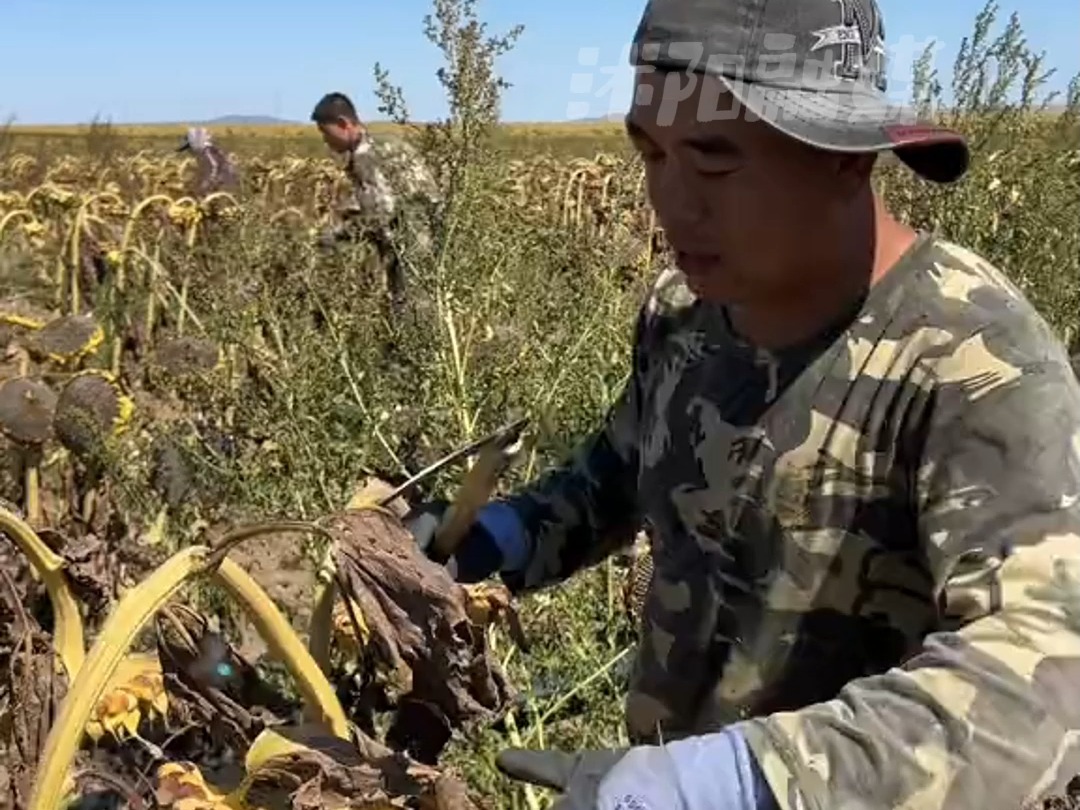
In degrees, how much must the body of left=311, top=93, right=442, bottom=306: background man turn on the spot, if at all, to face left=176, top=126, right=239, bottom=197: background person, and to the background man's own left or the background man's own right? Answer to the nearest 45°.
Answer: approximately 90° to the background man's own right

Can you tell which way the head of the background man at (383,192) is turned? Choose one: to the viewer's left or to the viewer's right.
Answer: to the viewer's left

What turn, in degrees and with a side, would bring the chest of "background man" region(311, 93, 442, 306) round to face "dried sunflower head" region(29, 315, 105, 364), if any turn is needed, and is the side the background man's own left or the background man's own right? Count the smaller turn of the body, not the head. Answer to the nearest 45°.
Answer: approximately 45° to the background man's own left

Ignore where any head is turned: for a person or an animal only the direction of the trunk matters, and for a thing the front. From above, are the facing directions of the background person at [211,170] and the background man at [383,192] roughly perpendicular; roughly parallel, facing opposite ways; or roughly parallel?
roughly parallel

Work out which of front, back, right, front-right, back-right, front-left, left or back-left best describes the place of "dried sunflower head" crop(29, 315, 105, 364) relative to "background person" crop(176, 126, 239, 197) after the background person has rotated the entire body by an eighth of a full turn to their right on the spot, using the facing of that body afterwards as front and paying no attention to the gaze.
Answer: back-left

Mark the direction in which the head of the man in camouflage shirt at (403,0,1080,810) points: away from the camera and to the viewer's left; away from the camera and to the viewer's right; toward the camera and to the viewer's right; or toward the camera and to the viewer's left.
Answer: toward the camera and to the viewer's left

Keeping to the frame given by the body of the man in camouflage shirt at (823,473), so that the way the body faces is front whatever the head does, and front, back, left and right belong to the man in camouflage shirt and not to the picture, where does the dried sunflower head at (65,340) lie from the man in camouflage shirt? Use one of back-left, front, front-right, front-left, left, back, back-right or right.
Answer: right

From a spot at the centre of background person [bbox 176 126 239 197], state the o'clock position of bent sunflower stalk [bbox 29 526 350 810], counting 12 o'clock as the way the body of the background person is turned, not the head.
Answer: The bent sunflower stalk is roughly at 9 o'clock from the background person.

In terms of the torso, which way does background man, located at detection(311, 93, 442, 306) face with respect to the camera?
to the viewer's left

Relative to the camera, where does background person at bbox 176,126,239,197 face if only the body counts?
to the viewer's left

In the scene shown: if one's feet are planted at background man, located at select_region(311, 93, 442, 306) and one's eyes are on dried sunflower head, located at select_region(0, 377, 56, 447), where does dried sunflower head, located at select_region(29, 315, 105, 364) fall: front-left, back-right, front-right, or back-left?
front-right

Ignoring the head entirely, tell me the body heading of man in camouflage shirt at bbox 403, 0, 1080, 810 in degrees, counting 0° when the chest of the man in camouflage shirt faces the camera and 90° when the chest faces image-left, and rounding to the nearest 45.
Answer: approximately 45°

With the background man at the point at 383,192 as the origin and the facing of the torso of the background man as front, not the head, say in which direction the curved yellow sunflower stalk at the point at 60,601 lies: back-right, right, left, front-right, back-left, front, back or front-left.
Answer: left

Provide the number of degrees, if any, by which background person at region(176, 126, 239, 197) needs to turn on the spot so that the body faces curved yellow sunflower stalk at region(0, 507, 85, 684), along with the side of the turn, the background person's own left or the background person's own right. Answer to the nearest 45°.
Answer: approximately 90° to the background person's own left
